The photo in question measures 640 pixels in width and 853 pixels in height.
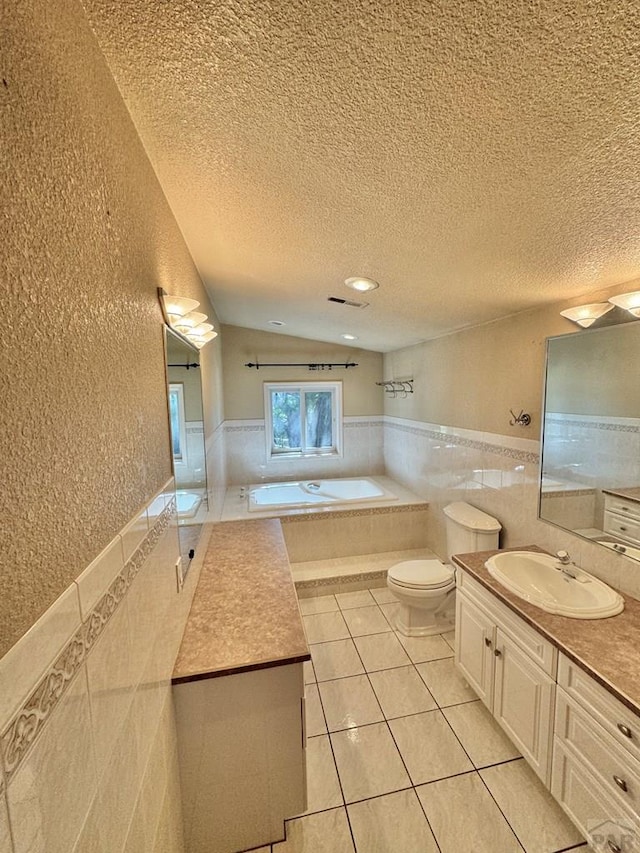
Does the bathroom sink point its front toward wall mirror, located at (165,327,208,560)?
yes

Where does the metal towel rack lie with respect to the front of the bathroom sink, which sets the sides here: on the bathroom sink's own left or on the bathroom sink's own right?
on the bathroom sink's own right

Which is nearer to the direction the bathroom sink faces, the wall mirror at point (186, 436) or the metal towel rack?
the wall mirror

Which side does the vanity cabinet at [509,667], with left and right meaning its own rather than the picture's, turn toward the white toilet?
right

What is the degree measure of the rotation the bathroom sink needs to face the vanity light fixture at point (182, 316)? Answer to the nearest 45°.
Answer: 0° — it already faces it

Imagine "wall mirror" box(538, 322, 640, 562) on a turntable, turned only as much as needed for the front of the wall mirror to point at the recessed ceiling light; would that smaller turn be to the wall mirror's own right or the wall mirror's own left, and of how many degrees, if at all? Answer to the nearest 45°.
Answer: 0° — it already faces it
